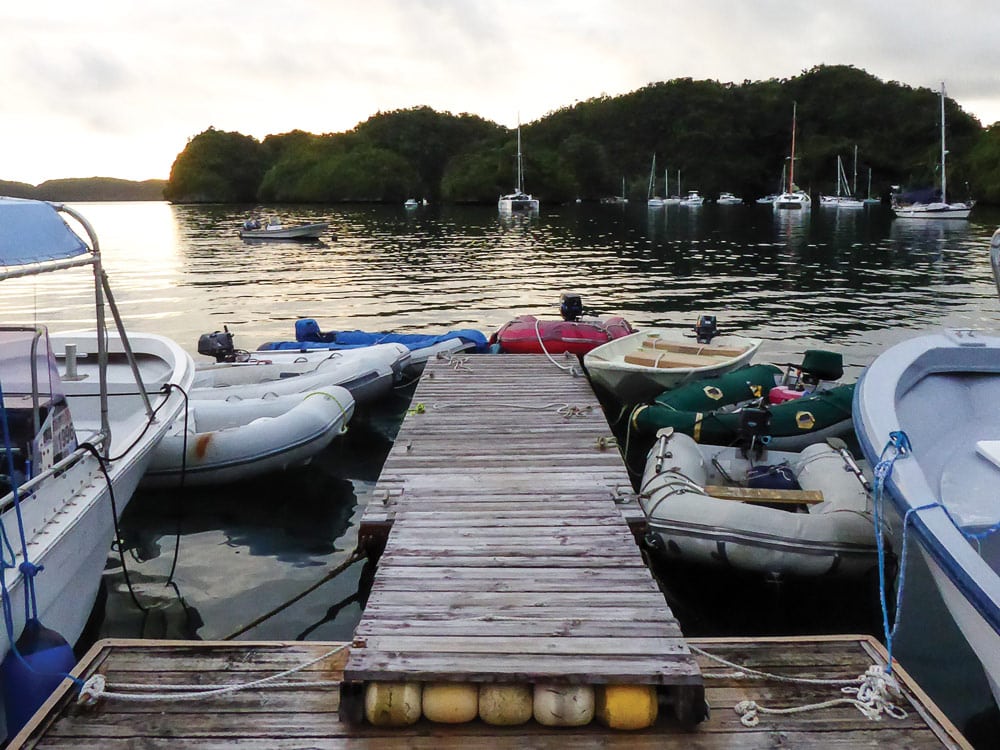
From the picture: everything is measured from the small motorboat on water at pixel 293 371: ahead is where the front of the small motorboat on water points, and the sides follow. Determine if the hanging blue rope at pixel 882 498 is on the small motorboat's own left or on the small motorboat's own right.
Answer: on the small motorboat's own right

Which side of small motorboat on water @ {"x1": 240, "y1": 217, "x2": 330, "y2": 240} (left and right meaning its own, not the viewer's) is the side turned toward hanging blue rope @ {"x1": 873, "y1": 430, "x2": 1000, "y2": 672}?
right

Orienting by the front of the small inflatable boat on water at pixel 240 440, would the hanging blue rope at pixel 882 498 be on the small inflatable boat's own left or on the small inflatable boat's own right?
on the small inflatable boat's own right

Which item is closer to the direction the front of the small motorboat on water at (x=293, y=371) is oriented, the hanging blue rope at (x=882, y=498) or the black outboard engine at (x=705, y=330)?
the black outboard engine

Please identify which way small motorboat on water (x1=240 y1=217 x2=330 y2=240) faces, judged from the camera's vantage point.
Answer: facing to the right of the viewer

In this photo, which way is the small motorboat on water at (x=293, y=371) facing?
to the viewer's right

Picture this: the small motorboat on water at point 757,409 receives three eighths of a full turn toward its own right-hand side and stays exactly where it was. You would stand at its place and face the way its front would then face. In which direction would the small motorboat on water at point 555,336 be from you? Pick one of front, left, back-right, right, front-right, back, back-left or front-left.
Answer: front-left

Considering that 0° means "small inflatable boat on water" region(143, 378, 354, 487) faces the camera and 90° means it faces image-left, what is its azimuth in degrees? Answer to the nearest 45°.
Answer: approximately 270°

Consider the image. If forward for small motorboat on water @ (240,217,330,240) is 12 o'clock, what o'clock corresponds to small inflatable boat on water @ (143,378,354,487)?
small inflatable boat on water @ (143,378,354,487) is roughly at 3 o'clock from small motorboat on water @ (240,217,330,240).

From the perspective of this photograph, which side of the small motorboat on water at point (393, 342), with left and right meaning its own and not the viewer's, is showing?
right
